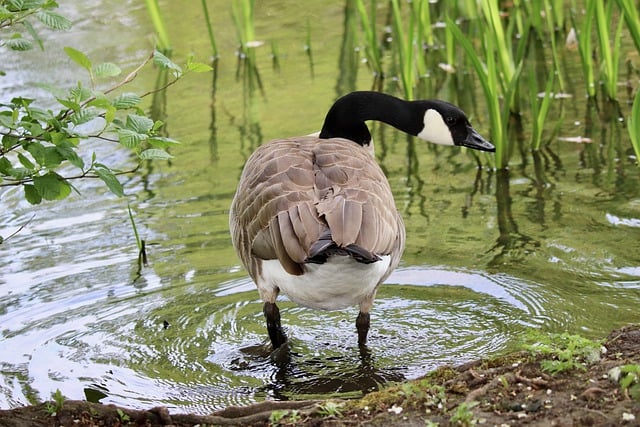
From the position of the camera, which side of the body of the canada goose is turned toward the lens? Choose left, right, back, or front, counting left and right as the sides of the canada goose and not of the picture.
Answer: back

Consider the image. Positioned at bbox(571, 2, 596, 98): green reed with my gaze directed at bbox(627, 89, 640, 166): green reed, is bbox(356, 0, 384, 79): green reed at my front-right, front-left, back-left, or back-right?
back-right

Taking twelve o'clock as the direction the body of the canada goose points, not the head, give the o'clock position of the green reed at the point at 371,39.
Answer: The green reed is roughly at 12 o'clock from the canada goose.

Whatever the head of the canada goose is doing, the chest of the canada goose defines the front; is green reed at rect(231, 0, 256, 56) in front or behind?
in front

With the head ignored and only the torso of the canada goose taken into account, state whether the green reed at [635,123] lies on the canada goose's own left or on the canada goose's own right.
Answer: on the canada goose's own right

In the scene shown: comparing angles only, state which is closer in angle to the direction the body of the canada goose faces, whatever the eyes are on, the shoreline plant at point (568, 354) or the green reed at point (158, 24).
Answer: the green reed

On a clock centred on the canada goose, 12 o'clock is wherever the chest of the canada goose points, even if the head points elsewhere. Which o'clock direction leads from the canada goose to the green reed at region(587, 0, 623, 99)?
The green reed is roughly at 1 o'clock from the canada goose.

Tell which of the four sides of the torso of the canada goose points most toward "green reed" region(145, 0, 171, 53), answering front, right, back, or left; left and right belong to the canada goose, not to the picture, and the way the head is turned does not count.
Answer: front

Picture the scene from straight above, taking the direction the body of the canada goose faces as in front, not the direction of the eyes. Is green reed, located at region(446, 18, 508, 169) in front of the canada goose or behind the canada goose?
in front

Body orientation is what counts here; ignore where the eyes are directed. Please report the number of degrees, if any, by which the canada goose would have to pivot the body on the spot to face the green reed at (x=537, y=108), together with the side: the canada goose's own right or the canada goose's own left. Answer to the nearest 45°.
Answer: approximately 45° to the canada goose's own right

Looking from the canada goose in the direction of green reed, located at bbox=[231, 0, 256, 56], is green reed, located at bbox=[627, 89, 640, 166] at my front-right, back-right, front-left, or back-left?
front-right
